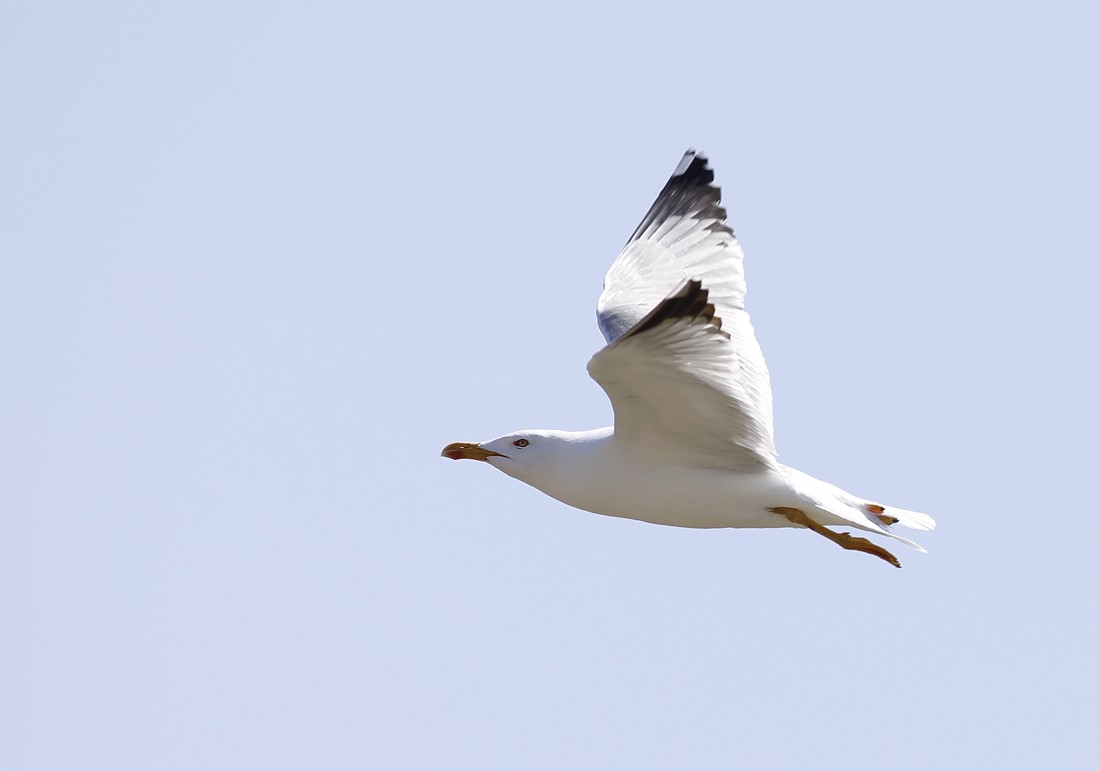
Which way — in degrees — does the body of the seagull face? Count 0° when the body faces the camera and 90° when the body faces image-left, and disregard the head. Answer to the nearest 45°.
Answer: approximately 90°
